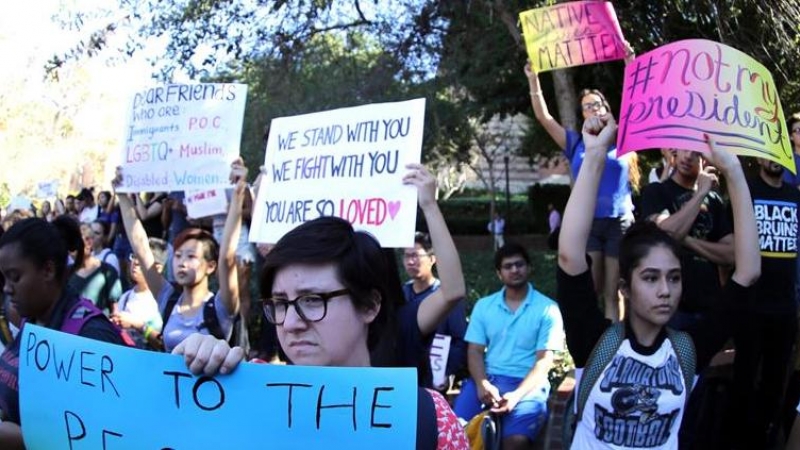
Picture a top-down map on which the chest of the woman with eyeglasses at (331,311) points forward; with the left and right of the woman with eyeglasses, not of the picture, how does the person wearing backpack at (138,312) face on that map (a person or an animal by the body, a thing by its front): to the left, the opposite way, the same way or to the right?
the same way

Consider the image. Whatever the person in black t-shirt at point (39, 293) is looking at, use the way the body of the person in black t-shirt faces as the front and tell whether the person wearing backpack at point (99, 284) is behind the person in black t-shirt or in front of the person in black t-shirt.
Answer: behind

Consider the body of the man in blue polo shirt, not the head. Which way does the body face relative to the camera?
toward the camera

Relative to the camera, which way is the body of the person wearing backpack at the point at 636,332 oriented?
toward the camera

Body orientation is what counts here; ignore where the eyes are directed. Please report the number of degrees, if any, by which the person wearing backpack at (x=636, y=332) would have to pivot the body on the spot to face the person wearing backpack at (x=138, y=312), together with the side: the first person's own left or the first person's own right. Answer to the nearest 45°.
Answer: approximately 135° to the first person's own right

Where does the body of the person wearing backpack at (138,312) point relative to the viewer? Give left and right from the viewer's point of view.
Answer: facing the viewer and to the left of the viewer

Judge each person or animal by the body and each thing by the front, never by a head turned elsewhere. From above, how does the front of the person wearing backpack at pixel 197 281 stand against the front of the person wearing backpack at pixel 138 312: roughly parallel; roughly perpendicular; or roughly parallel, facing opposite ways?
roughly parallel

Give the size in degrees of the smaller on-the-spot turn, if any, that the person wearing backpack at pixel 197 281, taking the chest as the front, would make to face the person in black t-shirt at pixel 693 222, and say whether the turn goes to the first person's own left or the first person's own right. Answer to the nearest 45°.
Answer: approximately 135° to the first person's own left

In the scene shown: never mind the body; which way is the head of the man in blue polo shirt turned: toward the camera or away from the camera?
toward the camera

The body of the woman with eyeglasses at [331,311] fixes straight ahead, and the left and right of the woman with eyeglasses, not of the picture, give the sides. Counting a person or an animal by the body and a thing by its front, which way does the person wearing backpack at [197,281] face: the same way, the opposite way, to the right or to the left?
the same way

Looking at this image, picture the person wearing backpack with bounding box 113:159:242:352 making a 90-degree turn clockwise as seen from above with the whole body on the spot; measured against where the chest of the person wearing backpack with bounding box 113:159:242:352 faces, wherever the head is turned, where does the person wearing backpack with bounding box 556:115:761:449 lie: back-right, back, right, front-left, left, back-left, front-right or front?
back

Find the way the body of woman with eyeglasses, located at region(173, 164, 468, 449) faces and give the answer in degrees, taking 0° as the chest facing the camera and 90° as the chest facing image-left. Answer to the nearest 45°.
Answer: approximately 45°

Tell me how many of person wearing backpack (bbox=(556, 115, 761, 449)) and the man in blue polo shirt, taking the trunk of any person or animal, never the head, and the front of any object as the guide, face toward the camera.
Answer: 2
